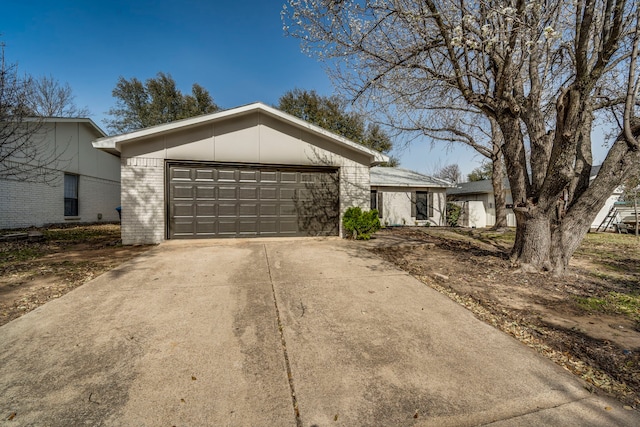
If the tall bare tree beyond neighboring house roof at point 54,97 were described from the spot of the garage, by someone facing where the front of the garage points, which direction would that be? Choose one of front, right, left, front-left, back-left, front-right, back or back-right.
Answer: back-right

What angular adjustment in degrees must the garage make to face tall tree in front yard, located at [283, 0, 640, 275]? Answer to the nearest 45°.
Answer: approximately 45° to its left

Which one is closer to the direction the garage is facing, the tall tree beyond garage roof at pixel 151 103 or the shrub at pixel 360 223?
the shrub

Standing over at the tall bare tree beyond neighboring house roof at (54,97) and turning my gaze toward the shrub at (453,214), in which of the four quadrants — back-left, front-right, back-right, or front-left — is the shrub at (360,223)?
front-right

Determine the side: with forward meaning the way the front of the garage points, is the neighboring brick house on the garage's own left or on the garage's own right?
on the garage's own right

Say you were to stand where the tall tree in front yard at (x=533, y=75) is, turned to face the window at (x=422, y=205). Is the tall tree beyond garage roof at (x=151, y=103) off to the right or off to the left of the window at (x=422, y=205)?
left

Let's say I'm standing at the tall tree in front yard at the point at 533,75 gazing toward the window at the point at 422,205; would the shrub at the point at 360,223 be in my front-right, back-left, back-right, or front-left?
front-left

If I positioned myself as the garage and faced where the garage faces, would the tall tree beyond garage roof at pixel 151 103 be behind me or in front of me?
behind

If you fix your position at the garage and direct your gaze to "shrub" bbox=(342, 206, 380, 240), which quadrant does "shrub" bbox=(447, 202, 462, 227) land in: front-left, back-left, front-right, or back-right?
front-left

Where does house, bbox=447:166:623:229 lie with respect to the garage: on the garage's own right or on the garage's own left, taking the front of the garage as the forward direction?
on the garage's own left

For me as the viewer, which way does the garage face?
facing the viewer
